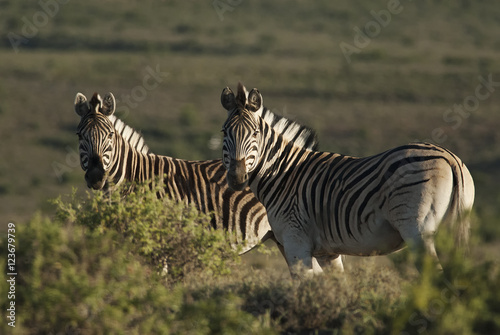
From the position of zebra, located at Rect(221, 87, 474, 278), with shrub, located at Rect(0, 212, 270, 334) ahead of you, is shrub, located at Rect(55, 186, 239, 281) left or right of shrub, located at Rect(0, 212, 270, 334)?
right

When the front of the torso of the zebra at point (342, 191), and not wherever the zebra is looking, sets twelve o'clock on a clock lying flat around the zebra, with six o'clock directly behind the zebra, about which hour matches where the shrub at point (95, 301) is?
The shrub is roughly at 9 o'clock from the zebra.

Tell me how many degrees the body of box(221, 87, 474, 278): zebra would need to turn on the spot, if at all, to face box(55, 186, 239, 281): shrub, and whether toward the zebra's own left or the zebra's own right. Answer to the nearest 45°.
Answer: approximately 45° to the zebra's own left

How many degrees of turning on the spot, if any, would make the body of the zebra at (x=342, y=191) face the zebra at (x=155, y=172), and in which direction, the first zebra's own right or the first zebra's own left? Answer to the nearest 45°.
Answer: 0° — it already faces it

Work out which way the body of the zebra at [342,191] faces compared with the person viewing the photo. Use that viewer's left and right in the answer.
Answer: facing away from the viewer and to the left of the viewer
